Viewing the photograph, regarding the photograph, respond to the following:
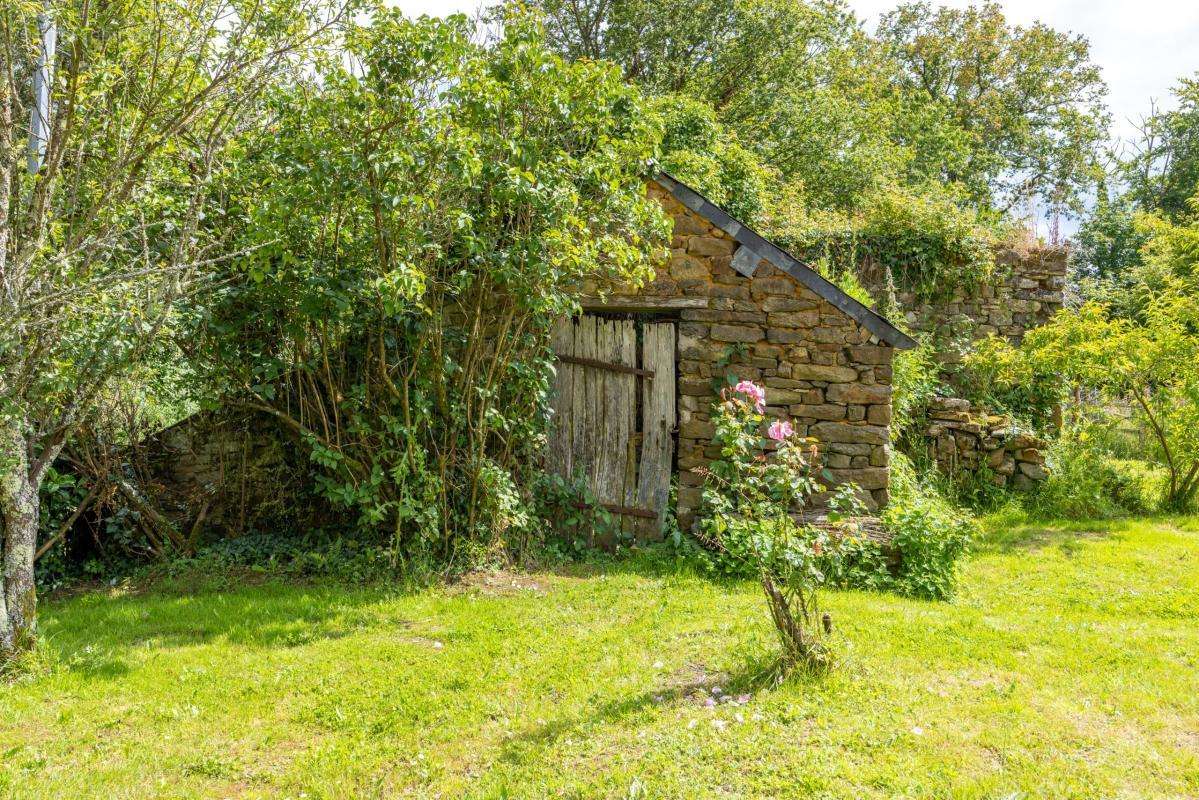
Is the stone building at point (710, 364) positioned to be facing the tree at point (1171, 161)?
no

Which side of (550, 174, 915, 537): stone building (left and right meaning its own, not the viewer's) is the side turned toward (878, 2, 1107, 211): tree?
back

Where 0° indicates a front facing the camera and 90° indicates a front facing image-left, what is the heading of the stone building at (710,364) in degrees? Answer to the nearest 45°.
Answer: approximately 0°

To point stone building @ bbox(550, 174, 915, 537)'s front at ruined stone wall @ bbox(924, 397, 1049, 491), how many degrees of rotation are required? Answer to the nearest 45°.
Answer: approximately 135° to its left

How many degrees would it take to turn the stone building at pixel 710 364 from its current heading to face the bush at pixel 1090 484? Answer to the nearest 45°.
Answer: approximately 135° to its left

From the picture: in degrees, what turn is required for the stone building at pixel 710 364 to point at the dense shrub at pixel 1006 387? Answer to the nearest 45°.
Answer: approximately 135° to its left

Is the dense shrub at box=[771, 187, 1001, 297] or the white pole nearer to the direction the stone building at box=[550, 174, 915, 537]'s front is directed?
the white pole

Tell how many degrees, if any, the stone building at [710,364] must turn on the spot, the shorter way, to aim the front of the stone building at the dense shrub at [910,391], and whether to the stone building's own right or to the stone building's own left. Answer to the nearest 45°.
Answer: approximately 135° to the stone building's own left

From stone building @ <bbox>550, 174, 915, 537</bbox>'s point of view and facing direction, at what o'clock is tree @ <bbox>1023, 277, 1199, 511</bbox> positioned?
The tree is roughly at 8 o'clock from the stone building.

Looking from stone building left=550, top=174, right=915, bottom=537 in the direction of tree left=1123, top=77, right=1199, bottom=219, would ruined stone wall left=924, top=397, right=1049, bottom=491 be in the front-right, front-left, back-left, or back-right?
front-right

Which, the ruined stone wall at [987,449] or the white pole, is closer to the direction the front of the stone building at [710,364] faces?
the white pole
